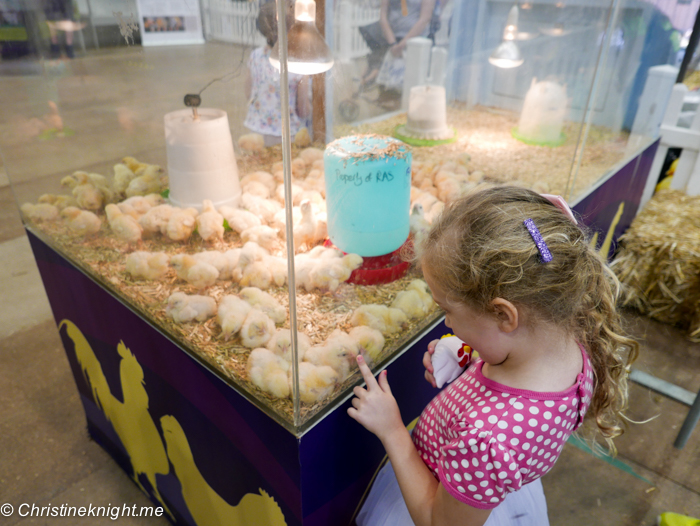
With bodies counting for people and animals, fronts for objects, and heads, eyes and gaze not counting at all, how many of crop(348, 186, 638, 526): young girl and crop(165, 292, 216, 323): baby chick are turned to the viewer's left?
2

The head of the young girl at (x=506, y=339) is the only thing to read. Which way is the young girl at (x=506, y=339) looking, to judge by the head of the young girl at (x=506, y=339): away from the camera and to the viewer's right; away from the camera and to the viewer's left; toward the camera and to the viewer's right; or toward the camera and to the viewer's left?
away from the camera and to the viewer's left

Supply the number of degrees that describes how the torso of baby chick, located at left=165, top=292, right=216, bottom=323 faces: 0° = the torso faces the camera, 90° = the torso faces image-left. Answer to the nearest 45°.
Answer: approximately 90°

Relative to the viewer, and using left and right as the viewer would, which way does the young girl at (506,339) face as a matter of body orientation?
facing to the left of the viewer
